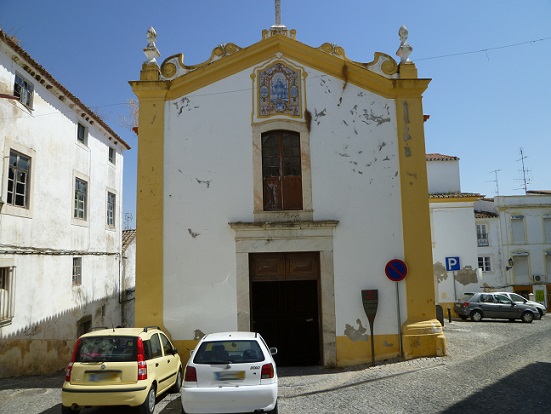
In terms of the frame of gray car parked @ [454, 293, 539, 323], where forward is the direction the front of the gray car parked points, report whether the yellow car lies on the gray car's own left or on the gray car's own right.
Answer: on the gray car's own right

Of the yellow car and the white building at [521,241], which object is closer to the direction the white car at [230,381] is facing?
the white building

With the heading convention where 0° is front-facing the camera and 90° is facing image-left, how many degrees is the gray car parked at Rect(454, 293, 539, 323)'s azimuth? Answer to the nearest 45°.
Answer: approximately 270°

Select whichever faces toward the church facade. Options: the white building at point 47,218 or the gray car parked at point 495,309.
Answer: the white building

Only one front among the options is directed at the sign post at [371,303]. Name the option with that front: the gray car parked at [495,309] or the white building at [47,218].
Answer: the white building

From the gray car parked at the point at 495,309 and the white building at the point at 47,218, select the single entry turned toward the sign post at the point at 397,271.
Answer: the white building

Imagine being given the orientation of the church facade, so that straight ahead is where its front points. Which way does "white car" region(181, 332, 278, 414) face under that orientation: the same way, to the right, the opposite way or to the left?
the opposite way

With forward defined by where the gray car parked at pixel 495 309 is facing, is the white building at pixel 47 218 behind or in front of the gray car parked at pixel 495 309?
behind

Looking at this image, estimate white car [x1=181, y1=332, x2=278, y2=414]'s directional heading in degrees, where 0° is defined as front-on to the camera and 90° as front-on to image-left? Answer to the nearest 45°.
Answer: approximately 180°

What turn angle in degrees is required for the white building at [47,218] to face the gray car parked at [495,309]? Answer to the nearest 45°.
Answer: approximately 45° to its left

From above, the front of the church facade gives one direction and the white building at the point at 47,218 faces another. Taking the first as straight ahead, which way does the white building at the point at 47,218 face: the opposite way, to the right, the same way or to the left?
to the left

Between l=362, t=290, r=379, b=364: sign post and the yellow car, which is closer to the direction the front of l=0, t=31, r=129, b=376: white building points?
the sign post

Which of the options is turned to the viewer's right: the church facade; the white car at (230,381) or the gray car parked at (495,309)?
the gray car parked

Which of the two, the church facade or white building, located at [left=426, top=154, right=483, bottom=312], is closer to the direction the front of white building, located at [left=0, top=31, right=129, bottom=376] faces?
the church facade

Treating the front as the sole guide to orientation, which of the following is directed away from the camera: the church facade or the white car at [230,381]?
the white car
